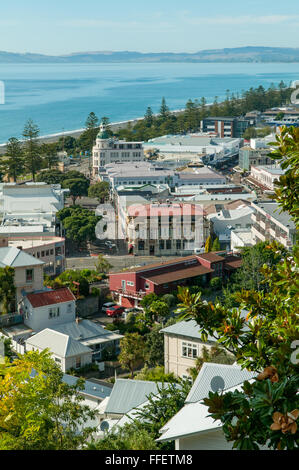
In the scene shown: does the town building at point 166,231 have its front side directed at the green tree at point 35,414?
yes

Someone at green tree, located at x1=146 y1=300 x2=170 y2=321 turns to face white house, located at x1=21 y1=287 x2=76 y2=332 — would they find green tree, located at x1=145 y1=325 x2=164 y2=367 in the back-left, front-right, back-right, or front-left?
front-left

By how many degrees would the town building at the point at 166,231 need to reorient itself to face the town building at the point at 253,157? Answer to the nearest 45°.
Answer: approximately 180°

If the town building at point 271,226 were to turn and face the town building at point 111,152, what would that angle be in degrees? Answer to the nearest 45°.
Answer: approximately 90° to its right

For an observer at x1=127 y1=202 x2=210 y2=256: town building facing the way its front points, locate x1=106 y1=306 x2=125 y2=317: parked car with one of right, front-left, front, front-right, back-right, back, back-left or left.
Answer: front

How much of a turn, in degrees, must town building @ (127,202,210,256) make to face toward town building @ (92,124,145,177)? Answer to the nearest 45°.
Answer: approximately 180°

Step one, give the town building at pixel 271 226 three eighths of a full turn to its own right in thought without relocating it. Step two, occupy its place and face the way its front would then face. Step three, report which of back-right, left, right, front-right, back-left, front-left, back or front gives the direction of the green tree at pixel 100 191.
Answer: front-left

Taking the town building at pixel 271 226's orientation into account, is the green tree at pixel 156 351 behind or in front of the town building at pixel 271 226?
in front

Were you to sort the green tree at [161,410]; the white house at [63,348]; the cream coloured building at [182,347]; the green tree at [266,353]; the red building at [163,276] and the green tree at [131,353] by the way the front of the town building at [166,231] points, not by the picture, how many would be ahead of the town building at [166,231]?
6

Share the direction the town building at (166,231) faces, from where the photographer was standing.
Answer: facing the viewer

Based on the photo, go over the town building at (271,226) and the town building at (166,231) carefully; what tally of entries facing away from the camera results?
0

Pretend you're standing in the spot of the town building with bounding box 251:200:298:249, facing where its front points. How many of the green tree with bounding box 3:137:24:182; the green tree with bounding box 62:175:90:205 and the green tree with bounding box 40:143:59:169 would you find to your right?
3

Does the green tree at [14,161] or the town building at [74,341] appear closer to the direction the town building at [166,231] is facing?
the town building

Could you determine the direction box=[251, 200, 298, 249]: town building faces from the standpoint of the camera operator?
facing the viewer and to the left of the viewer

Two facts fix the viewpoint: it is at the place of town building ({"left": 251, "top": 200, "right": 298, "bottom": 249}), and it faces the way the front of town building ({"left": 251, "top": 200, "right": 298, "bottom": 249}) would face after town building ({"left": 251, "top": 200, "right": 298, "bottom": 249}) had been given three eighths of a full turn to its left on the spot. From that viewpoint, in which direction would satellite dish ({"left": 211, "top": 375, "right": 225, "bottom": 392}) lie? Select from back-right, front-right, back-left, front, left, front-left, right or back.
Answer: right

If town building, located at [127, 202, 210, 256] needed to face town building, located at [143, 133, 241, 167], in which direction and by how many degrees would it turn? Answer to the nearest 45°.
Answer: approximately 180°

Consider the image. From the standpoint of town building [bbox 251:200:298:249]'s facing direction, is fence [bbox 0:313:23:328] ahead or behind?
ahead

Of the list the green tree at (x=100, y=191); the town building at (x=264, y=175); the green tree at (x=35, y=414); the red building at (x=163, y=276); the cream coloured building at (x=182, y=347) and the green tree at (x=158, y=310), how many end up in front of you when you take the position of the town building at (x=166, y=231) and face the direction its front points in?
4

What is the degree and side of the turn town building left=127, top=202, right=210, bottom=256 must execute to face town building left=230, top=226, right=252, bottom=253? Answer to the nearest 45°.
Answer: approximately 90° to its left

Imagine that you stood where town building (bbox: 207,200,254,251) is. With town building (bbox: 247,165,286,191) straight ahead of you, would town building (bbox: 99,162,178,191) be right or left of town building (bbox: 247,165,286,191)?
left
